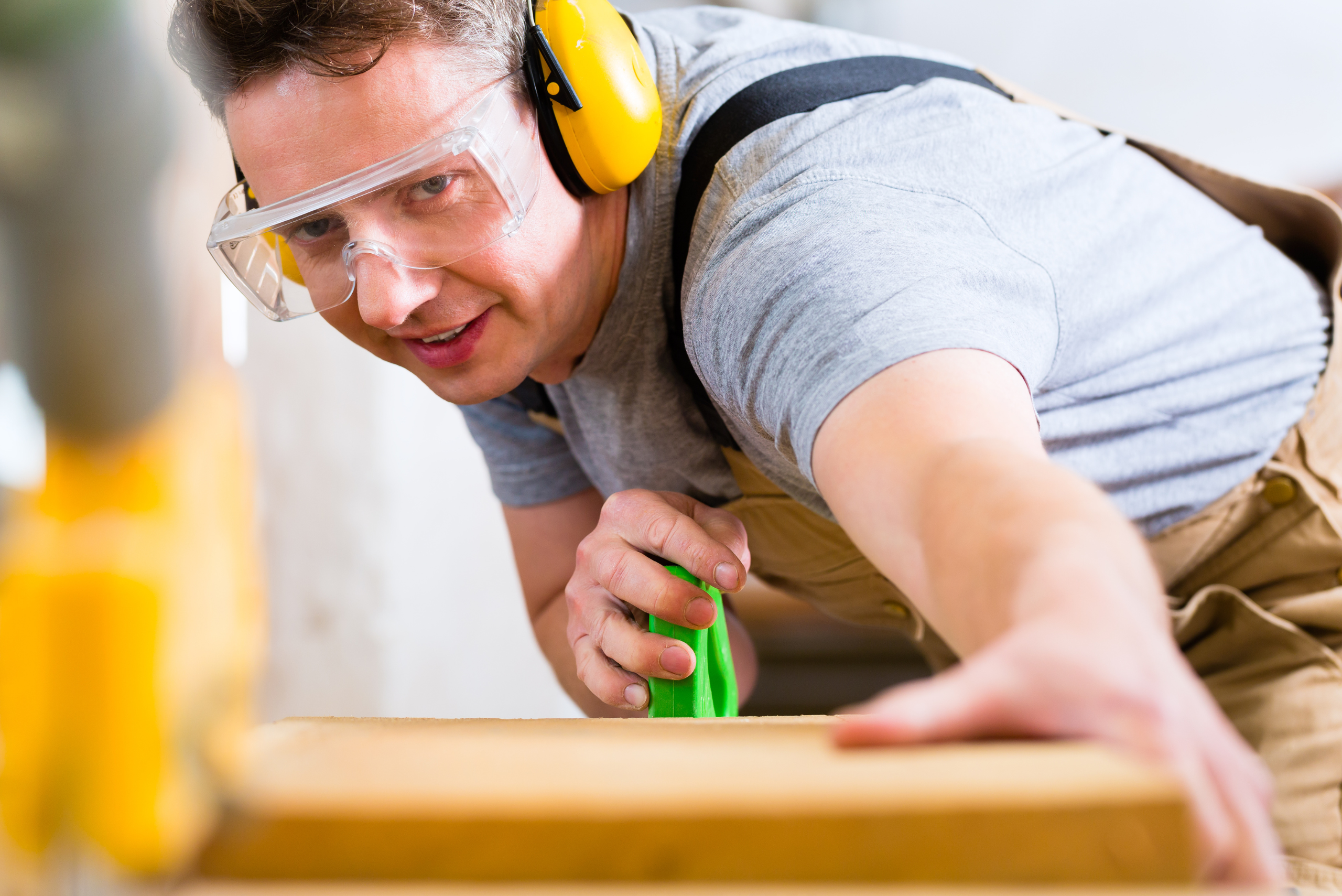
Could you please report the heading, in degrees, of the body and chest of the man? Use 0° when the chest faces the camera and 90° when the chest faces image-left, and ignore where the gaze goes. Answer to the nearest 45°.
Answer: approximately 45°

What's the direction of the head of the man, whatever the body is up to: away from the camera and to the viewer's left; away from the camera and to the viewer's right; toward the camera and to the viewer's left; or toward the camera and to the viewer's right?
toward the camera and to the viewer's left
